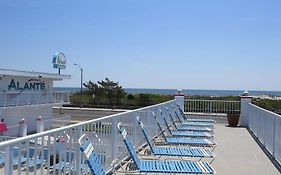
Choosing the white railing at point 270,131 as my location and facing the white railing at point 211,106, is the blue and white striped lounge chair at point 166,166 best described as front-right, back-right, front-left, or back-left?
back-left

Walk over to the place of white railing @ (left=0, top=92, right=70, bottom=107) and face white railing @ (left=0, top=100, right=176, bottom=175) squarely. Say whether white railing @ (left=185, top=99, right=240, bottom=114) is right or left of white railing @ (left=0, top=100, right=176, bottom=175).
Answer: left

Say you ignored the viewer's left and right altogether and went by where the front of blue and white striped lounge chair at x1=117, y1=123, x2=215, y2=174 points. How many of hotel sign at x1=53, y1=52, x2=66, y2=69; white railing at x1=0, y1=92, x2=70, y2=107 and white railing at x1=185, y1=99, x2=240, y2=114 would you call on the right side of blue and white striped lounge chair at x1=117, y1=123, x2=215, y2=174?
0

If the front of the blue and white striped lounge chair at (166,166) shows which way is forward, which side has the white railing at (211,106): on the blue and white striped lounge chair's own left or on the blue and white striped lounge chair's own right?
on the blue and white striped lounge chair's own left

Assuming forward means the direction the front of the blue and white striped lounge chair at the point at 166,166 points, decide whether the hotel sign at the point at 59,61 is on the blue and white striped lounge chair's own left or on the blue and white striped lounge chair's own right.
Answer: on the blue and white striped lounge chair's own left

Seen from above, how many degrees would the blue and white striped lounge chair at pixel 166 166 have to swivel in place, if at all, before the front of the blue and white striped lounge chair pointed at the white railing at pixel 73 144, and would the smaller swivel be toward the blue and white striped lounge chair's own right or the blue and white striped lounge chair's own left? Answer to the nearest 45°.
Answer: approximately 135° to the blue and white striped lounge chair's own right

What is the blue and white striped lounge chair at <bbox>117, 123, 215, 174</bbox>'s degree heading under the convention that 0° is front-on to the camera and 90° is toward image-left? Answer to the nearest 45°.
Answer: approximately 270°

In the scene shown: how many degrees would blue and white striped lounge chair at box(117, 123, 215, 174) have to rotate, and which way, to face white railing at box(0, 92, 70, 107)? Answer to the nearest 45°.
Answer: approximately 135° to its left

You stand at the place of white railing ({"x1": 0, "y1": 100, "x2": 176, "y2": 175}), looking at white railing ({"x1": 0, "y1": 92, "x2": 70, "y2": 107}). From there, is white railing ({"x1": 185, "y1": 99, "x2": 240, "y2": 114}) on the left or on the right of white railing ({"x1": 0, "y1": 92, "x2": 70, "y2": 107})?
right

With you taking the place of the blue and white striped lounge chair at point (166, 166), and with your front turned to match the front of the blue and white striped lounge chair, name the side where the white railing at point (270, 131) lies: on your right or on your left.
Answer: on your left

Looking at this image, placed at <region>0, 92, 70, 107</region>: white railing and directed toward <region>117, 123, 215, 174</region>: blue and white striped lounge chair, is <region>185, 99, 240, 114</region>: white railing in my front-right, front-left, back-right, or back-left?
front-left
